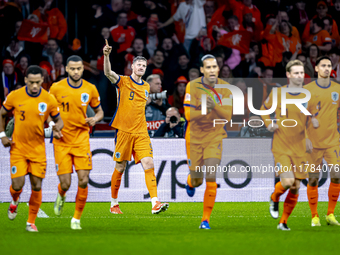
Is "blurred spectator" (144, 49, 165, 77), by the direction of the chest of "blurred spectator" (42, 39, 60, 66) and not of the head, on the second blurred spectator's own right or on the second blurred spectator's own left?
on the second blurred spectator's own left

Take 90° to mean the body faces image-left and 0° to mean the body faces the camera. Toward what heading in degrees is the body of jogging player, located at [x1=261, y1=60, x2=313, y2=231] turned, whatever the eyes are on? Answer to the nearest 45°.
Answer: approximately 315°

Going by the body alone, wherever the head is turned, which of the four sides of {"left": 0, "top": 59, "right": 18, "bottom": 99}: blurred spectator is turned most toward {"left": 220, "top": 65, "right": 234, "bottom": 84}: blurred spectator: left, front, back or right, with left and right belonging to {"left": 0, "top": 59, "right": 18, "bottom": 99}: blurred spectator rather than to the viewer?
left

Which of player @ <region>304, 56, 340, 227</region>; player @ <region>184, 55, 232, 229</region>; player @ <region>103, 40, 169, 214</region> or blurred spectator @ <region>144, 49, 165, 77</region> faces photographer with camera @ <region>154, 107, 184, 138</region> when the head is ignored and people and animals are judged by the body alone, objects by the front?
blurred spectator @ <region>144, 49, 165, 77</region>

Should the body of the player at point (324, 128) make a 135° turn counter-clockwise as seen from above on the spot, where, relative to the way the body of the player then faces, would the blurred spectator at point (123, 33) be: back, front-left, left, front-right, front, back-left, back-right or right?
left

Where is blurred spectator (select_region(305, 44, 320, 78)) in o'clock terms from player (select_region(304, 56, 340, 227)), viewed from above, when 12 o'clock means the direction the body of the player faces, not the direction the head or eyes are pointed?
The blurred spectator is roughly at 6 o'clock from the player.

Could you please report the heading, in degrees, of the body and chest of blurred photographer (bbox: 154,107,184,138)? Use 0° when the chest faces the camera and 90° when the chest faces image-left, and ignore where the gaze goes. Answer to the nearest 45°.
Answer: approximately 0°

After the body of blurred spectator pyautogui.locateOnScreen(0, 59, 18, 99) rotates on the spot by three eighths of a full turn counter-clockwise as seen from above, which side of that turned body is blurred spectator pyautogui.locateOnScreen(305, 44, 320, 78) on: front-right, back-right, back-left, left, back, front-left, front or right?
front-right

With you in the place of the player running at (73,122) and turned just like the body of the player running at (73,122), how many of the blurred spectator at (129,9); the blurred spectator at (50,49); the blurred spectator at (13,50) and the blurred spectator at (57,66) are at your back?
4

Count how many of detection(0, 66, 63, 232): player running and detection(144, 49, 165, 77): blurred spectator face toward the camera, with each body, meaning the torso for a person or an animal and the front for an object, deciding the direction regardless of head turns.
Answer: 2

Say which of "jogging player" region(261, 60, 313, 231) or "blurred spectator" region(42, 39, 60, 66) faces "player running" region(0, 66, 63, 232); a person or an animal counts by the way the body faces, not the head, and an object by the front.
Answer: the blurred spectator

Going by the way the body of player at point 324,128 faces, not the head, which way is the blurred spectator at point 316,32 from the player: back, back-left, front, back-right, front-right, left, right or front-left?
back
